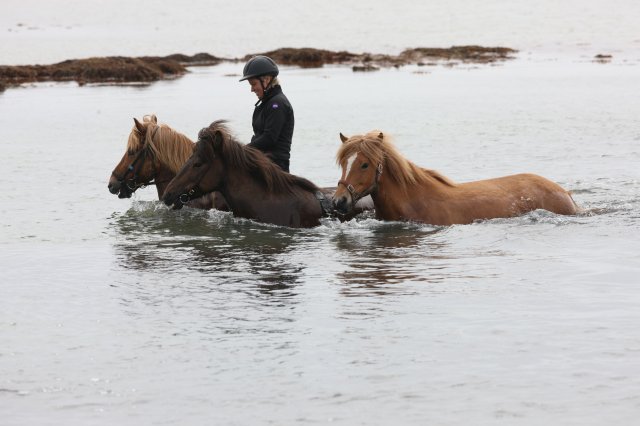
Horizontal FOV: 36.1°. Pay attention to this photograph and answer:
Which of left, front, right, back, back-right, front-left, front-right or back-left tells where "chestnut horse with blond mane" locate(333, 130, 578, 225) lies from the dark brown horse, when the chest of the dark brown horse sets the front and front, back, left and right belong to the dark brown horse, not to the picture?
back

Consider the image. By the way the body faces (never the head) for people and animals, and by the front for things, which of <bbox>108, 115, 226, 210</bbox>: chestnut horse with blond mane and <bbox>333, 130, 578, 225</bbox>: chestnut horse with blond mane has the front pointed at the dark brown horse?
<bbox>333, 130, 578, 225</bbox>: chestnut horse with blond mane

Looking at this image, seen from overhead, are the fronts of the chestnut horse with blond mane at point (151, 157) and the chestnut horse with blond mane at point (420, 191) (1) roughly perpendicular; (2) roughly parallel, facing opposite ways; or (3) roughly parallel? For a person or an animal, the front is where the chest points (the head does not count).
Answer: roughly parallel

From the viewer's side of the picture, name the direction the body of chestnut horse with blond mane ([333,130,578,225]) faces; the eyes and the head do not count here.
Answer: to the viewer's left

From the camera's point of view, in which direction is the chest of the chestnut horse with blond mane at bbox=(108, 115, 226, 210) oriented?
to the viewer's left

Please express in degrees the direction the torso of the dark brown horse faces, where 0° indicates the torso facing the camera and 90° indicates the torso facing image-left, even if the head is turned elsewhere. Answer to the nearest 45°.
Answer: approximately 90°

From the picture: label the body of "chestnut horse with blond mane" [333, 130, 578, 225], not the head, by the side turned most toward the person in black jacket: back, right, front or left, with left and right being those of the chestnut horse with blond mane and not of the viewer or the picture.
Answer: front

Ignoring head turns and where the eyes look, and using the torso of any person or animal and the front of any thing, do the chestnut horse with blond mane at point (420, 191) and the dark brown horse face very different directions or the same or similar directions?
same or similar directions

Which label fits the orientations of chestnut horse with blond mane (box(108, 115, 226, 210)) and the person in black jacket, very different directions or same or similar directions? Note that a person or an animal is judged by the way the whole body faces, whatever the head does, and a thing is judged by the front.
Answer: same or similar directions

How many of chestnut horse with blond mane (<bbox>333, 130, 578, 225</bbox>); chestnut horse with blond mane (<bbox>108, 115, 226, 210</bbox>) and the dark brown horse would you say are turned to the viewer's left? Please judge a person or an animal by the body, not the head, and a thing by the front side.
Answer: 3

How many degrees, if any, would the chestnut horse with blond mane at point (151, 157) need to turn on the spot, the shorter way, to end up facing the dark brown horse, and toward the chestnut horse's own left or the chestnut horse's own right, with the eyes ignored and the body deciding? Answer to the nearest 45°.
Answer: approximately 135° to the chestnut horse's own left

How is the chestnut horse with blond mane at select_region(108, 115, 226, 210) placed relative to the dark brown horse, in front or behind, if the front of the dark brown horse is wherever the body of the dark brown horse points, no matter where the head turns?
in front

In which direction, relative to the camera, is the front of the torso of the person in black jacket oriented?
to the viewer's left

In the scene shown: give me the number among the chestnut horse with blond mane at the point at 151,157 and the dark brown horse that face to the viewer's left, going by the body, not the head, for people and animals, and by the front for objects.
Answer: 2

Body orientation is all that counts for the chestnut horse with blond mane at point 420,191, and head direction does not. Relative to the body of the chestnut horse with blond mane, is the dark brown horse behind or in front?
in front
